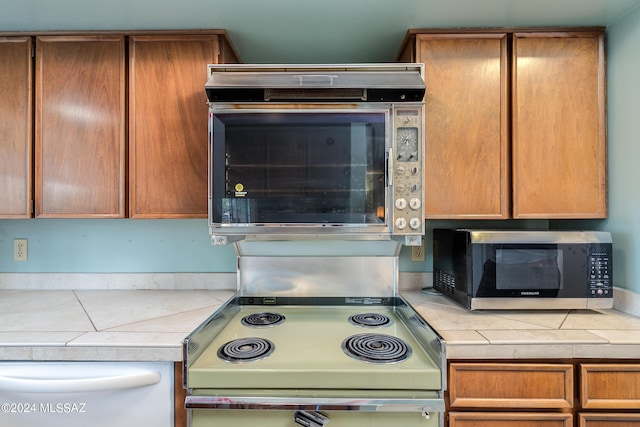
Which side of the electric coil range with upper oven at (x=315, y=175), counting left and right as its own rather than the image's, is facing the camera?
front

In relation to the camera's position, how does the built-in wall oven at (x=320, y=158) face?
facing the viewer

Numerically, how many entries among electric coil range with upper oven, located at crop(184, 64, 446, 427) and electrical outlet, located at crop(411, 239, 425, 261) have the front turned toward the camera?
2

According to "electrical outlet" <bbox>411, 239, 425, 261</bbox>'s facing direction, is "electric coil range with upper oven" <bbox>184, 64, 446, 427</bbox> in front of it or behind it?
in front

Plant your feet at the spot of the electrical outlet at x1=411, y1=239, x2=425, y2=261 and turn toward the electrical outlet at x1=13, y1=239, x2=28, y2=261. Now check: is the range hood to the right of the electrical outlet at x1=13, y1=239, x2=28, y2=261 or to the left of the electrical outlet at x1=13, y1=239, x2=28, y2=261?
left

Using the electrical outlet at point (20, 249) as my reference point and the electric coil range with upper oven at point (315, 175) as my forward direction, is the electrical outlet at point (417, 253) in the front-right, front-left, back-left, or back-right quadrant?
front-left

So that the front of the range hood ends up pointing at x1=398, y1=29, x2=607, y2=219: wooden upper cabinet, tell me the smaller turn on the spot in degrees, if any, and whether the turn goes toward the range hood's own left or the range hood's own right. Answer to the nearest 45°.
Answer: approximately 90° to the range hood's own left

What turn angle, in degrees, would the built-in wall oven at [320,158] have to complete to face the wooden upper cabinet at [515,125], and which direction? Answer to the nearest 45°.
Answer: approximately 90° to its left

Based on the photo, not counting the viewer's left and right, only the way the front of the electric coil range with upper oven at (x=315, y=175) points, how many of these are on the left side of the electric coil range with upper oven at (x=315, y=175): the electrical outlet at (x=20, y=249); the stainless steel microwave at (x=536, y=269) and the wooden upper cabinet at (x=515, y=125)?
2

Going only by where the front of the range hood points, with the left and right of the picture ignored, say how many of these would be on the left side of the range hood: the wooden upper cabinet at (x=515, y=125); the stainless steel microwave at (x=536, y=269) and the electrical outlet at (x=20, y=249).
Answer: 2

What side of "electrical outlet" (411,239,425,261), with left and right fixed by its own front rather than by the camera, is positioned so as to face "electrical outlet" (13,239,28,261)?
right

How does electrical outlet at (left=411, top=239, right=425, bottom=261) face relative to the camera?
toward the camera

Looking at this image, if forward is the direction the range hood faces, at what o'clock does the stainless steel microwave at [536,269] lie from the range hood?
The stainless steel microwave is roughly at 9 o'clock from the range hood.
